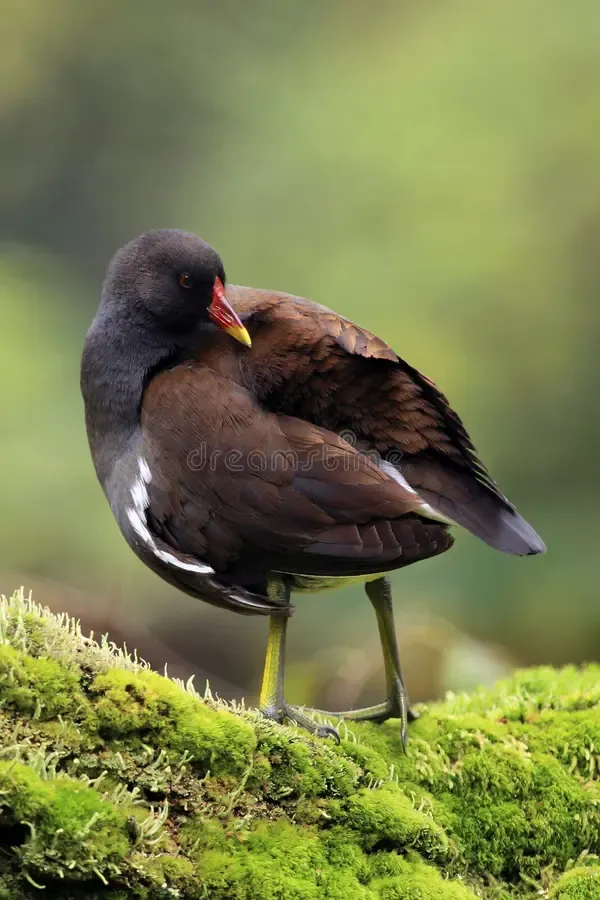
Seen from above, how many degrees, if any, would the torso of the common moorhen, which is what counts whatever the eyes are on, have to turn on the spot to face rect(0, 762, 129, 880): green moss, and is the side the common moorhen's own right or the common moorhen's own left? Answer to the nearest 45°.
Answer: approximately 90° to the common moorhen's own left

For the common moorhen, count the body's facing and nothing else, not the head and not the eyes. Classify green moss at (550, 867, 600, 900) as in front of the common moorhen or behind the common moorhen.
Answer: behind

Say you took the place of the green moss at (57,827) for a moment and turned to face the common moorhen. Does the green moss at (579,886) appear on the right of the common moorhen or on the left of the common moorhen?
right

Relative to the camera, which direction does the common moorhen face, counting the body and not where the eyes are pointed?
to the viewer's left
